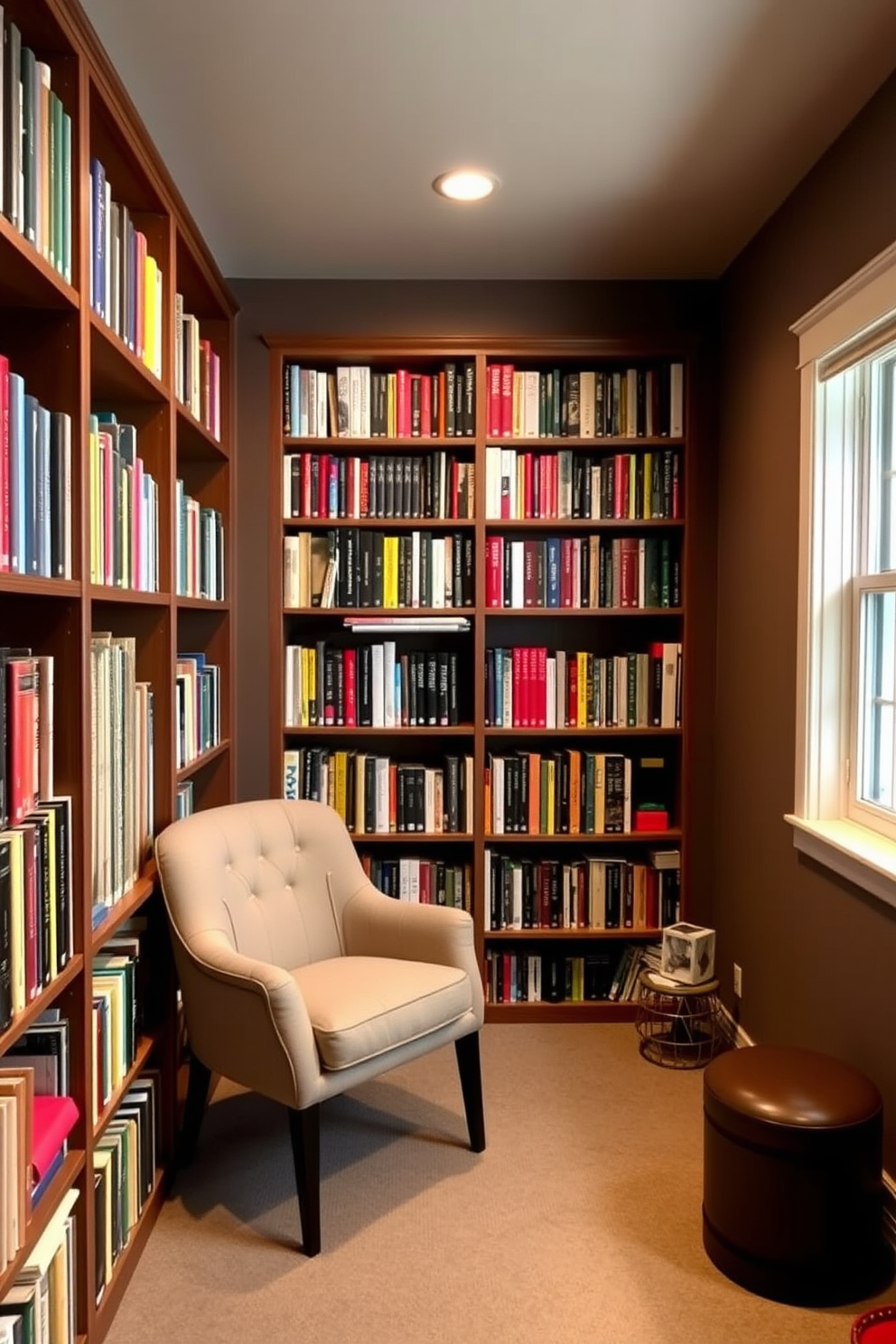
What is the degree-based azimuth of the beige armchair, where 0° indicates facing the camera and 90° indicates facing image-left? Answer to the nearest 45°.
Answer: approximately 315°

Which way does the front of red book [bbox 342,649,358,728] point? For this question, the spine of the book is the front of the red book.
toward the camera

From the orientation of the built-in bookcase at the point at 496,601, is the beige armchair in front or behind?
in front

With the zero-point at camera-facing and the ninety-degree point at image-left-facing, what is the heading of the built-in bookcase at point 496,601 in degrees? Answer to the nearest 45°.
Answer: approximately 0°
